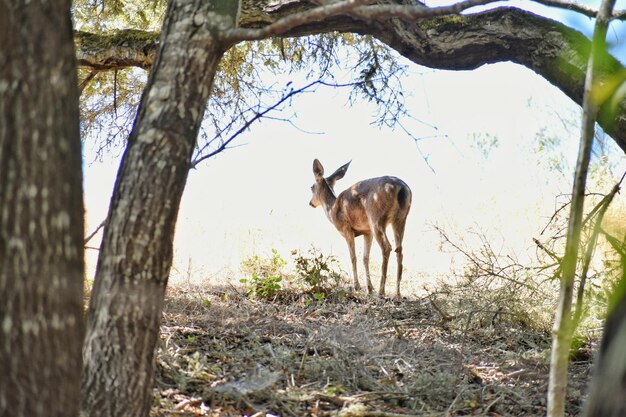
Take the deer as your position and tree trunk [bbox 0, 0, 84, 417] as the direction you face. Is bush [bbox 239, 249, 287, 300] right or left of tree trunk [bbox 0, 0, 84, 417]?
right

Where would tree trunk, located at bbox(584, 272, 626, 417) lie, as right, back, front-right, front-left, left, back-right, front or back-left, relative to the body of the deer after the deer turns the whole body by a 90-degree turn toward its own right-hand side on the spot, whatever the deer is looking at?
back-right

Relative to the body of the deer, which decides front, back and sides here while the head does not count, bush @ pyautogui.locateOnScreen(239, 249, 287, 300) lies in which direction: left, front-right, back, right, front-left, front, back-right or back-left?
left

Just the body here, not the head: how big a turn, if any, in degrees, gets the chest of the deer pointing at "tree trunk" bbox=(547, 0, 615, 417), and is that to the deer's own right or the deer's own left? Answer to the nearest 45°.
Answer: approximately 135° to the deer's own left

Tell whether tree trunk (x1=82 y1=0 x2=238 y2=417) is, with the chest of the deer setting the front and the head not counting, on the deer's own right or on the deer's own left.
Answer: on the deer's own left

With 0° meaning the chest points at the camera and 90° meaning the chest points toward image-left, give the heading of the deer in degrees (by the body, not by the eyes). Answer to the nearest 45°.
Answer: approximately 135°

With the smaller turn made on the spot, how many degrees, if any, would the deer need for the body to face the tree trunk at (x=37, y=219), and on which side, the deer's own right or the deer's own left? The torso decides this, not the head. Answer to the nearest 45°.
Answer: approximately 135° to the deer's own left
